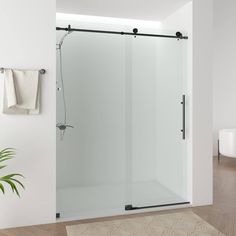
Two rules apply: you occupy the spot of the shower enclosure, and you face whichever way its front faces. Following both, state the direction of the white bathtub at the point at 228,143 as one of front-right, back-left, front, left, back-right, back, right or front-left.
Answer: left

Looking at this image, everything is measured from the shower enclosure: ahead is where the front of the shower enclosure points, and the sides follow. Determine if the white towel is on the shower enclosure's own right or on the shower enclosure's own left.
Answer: on the shower enclosure's own right

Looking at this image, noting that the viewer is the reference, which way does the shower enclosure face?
facing the viewer and to the right of the viewer
